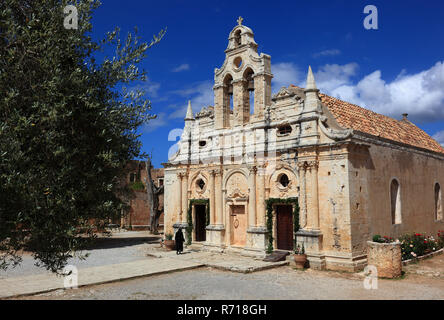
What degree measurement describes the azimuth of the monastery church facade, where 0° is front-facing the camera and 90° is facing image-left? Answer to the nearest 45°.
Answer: approximately 45°

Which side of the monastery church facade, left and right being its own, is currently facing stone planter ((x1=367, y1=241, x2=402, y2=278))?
left

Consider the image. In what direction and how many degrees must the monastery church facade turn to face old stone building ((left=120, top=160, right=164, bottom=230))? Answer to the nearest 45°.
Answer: approximately 90° to its right

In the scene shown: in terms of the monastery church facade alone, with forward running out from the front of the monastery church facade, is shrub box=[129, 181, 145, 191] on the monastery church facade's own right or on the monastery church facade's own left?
on the monastery church facade's own right

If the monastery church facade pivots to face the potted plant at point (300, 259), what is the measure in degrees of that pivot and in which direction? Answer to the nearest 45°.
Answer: approximately 45° to its left
